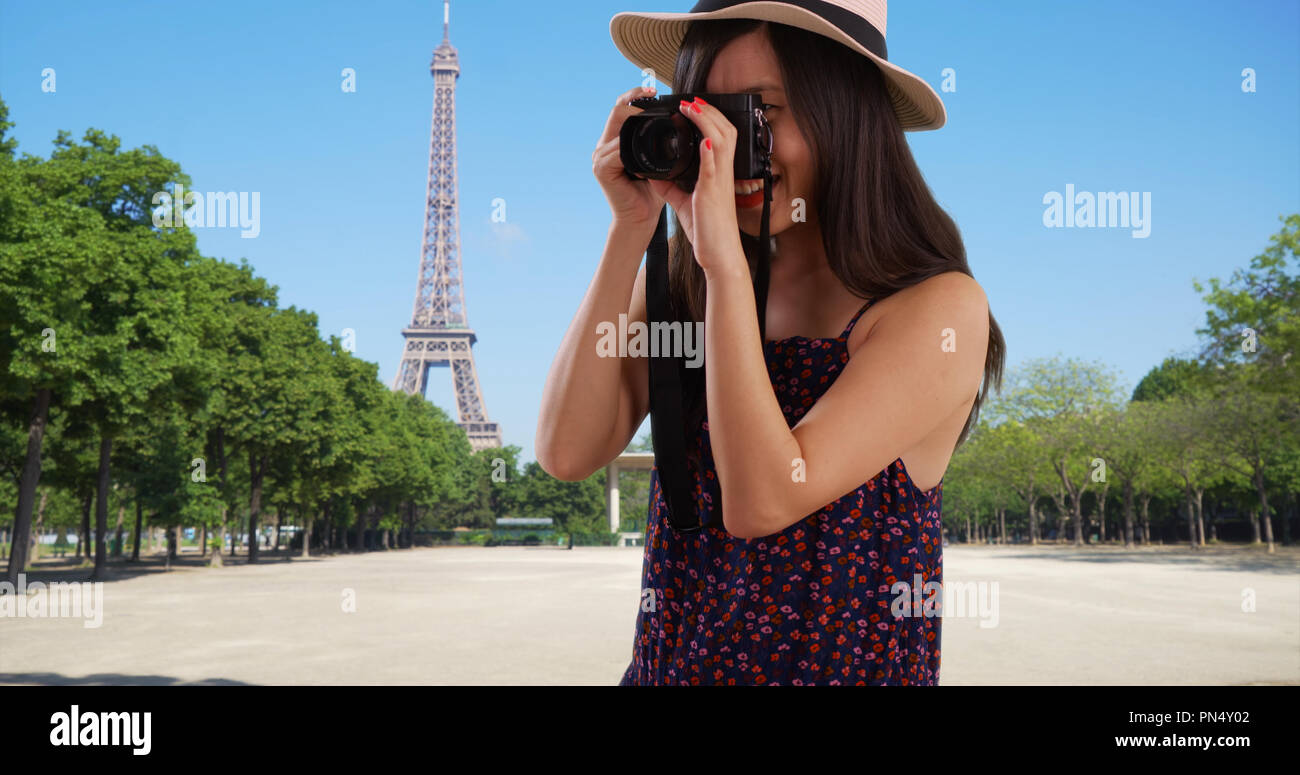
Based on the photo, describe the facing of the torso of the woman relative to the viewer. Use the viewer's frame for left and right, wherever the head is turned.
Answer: facing the viewer and to the left of the viewer

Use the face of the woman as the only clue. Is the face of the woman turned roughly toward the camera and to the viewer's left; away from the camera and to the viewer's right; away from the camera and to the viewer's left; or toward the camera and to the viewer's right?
toward the camera and to the viewer's left
